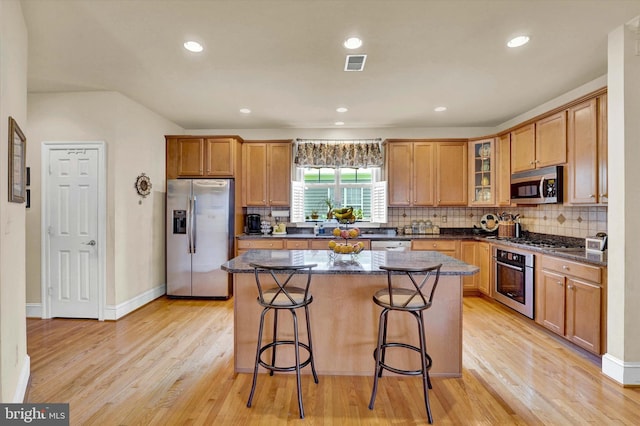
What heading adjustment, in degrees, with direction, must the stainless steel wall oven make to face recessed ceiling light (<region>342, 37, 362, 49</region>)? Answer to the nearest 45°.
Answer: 0° — it already faces it

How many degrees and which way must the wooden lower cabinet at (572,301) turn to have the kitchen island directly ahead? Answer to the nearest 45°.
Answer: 0° — it already faces it

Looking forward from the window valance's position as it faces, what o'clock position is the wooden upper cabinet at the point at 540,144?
The wooden upper cabinet is roughly at 10 o'clock from the window valance.

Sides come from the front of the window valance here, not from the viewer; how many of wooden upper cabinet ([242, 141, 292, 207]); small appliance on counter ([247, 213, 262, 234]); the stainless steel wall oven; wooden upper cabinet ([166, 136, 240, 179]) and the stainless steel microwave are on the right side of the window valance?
3

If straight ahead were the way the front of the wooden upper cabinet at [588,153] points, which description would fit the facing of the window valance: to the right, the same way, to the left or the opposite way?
to the left

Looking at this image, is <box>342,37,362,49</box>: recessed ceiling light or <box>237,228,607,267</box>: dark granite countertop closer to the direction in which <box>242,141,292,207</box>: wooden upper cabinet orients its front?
the recessed ceiling light

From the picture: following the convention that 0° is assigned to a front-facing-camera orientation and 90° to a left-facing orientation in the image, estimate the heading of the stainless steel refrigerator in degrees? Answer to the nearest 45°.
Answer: approximately 0°

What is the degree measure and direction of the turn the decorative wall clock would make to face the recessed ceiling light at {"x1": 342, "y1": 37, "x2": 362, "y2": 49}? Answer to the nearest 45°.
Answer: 0° — it already faces it
